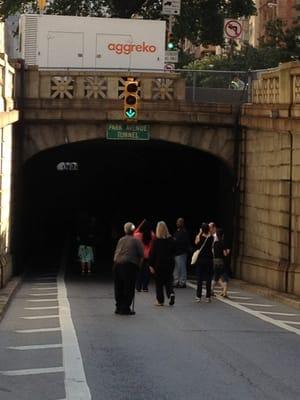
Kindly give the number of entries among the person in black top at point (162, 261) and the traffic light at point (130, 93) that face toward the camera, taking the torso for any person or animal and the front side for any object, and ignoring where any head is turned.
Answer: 1

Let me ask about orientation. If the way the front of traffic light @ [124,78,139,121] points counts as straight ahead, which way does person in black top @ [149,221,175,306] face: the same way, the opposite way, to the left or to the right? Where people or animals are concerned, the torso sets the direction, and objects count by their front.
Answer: the opposite way

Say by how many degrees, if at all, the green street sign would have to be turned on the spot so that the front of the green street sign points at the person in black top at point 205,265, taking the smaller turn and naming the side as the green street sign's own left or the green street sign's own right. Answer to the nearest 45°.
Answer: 0° — it already faces them

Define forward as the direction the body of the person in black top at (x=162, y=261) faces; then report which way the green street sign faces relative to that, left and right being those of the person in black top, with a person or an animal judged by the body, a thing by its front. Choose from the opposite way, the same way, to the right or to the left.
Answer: the opposite way

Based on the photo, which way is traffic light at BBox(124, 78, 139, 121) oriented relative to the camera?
toward the camera

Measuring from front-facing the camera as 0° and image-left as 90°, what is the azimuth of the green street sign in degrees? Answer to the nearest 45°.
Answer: approximately 0°

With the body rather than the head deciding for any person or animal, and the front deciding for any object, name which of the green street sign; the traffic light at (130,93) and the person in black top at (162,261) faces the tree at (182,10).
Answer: the person in black top

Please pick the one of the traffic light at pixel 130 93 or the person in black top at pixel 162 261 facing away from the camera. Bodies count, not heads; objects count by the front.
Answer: the person in black top

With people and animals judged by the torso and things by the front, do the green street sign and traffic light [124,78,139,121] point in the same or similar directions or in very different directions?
same or similar directions

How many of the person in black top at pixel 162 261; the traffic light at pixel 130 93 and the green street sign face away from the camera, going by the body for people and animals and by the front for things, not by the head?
1

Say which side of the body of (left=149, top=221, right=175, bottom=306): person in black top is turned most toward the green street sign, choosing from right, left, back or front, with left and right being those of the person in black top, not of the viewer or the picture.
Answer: front

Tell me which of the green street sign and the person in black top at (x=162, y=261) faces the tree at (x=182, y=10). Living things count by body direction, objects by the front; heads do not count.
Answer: the person in black top

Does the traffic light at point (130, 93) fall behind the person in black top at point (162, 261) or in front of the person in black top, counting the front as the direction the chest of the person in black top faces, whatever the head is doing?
in front

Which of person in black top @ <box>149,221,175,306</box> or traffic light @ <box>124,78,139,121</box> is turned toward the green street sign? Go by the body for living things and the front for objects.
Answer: the person in black top

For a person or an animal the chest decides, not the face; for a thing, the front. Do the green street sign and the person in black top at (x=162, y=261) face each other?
yes

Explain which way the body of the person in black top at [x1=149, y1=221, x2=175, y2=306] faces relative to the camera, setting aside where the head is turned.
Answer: away from the camera
